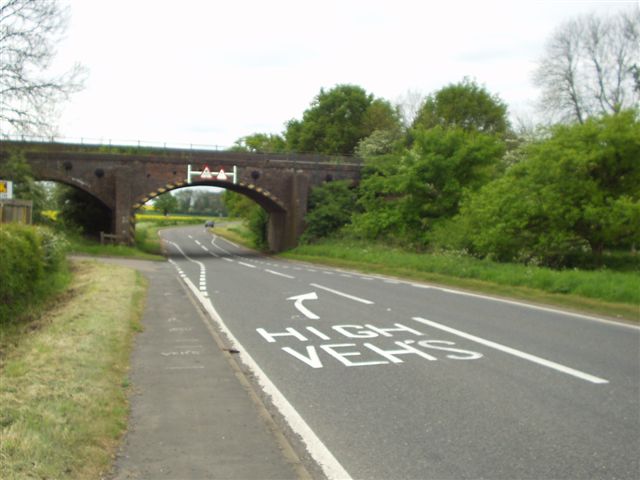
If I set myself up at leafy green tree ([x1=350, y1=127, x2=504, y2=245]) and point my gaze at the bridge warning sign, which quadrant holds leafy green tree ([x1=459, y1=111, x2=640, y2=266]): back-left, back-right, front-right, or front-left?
back-left

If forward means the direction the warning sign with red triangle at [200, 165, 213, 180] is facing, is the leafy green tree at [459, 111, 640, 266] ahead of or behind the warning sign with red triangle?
ahead

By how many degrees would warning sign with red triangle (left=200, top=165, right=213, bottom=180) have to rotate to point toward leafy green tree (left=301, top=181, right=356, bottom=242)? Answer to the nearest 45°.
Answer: approximately 90° to its left

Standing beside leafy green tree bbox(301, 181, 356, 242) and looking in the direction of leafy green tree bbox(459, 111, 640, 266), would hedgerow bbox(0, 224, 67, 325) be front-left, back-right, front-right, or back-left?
front-right

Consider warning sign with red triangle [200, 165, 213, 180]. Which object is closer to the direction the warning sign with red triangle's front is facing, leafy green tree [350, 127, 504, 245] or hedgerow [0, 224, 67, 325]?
the hedgerow

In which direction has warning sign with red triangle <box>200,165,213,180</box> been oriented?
toward the camera

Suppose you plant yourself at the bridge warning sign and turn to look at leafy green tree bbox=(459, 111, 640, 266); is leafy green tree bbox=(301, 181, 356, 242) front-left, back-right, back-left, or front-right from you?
front-left

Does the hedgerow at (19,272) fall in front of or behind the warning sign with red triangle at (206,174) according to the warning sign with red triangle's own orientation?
in front

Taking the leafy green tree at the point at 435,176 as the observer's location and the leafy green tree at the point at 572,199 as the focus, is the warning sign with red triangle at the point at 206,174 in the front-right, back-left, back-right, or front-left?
back-right

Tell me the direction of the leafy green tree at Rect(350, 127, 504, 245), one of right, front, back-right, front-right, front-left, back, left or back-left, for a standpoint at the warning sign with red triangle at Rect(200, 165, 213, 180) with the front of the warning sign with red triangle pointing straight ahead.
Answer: front-left

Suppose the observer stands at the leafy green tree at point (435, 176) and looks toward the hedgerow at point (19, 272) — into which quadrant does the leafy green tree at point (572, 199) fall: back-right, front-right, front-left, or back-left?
front-left
